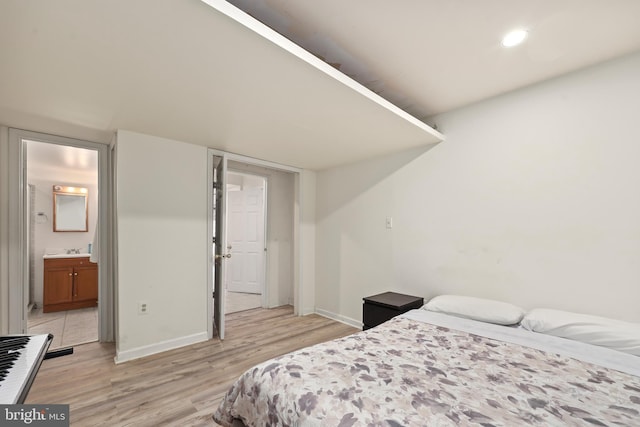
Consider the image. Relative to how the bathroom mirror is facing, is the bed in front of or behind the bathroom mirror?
in front

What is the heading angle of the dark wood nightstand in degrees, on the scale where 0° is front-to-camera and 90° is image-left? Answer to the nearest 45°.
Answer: approximately 45°

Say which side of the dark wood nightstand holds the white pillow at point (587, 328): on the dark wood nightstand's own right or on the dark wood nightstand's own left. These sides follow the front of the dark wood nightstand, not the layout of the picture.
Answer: on the dark wood nightstand's own left

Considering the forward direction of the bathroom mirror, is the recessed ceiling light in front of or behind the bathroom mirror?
in front

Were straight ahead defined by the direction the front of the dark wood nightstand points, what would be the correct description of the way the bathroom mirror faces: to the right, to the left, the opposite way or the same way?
to the left

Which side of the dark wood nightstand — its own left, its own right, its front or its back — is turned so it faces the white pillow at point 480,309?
left

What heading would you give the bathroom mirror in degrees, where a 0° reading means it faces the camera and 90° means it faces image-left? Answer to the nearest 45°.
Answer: approximately 0°

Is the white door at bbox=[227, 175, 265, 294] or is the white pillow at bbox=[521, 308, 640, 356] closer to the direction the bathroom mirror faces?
the white pillow
